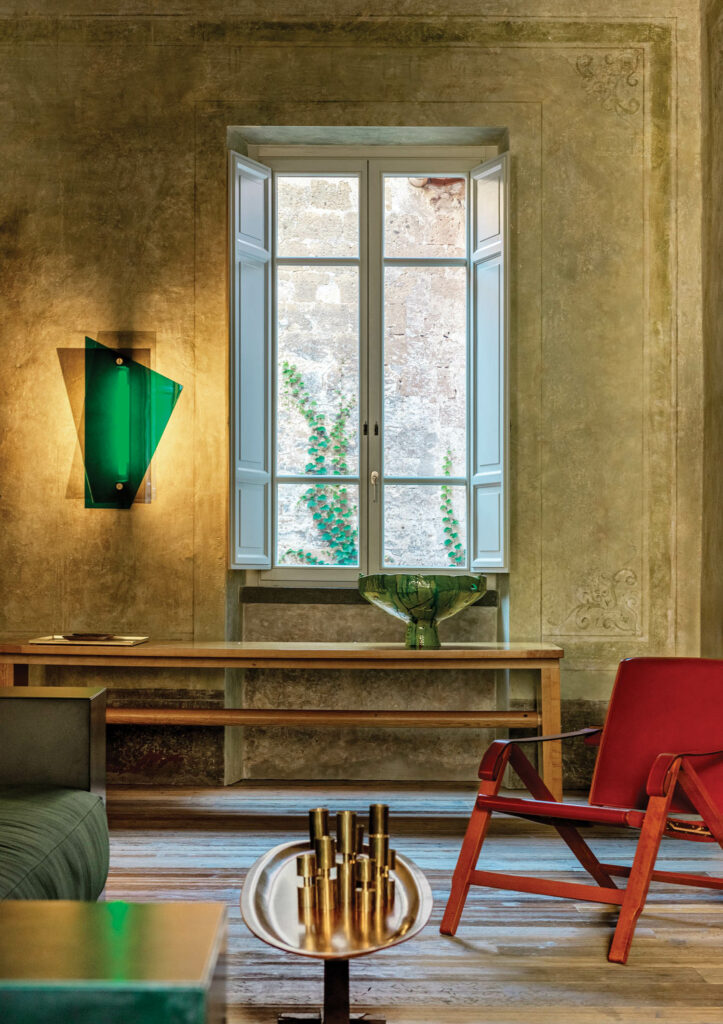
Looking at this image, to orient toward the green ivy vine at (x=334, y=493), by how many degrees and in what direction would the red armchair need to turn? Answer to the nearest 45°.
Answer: approximately 90° to its right

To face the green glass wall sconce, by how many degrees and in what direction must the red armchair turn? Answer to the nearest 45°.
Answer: approximately 90° to its right

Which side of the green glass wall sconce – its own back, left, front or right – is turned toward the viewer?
front

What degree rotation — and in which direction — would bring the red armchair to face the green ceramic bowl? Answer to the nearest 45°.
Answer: approximately 90° to its right

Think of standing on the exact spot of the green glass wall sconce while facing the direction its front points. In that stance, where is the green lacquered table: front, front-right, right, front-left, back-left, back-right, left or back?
front

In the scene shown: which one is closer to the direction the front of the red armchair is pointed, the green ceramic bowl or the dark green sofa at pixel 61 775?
the dark green sofa

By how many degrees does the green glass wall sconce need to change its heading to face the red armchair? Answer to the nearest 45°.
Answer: approximately 45° to its left

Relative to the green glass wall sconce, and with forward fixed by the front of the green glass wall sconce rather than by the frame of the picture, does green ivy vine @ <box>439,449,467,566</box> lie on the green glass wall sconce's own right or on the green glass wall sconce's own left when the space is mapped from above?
on the green glass wall sconce's own left

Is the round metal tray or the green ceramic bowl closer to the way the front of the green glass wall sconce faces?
the round metal tray

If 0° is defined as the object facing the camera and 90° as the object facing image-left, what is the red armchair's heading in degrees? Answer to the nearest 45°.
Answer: approximately 45°

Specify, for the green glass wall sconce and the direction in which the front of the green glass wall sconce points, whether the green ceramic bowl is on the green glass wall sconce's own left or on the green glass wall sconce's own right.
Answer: on the green glass wall sconce's own left

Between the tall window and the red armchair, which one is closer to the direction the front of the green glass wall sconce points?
the red armchair

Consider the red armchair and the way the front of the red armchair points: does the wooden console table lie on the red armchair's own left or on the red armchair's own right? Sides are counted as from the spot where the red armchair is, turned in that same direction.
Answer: on the red armchair's own right

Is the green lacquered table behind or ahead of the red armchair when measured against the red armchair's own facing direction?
ahead

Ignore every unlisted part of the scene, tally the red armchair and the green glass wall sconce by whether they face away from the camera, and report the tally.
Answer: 0

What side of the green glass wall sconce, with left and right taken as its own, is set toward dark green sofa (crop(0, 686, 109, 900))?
front

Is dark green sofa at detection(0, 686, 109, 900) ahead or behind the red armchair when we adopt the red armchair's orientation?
ahead

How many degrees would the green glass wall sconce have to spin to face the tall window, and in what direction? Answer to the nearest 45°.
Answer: approximately 90° to its left
